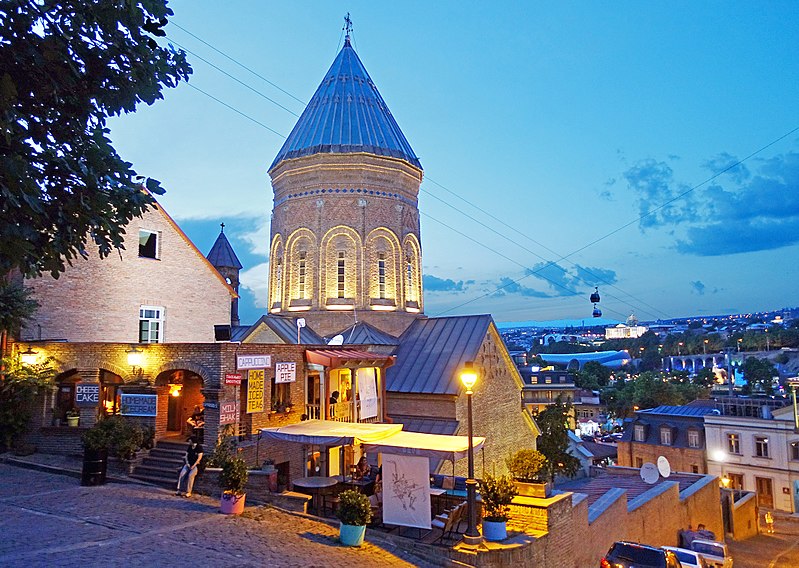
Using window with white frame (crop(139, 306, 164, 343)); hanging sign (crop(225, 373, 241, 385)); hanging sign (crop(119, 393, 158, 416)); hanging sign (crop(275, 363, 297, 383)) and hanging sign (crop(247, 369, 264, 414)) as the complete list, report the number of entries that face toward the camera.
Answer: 5

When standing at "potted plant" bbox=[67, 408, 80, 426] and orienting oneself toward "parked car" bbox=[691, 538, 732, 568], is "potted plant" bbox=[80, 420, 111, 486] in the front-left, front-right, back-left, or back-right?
front-right

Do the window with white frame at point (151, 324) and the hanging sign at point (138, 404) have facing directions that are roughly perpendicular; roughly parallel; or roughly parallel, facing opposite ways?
roughly parallel

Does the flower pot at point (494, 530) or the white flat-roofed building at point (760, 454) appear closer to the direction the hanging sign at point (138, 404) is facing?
the flower pot

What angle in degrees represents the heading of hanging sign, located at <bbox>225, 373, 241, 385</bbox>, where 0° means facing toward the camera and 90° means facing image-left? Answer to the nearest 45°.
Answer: approximately 0°

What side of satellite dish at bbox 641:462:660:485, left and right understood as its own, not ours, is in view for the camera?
front

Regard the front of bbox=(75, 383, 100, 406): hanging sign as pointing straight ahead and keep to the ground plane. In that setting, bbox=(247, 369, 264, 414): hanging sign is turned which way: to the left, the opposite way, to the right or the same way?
the same way

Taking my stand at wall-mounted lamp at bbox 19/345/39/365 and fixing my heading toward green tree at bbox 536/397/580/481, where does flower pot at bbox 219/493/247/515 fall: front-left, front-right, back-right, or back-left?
front-right

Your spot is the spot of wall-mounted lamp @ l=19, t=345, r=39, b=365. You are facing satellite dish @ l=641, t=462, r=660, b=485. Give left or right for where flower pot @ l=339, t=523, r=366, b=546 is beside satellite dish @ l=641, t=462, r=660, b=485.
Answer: right

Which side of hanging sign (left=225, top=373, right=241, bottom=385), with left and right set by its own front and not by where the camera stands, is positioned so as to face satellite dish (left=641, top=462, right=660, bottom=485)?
left

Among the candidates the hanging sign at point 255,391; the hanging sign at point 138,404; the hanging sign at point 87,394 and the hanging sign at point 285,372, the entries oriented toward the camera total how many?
4

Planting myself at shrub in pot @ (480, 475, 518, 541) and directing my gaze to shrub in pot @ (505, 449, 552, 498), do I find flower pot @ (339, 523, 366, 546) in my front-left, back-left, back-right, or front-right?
back-left

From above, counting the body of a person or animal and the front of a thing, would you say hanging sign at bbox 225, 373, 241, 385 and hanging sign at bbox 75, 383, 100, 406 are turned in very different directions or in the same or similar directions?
same or similar directions

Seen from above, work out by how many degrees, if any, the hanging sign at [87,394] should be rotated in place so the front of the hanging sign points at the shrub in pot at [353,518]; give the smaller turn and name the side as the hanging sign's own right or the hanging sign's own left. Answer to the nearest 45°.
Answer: approximately 45° to the hanging sign's own left

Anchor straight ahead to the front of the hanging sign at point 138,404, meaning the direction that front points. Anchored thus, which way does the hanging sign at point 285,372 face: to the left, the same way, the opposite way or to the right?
the same way

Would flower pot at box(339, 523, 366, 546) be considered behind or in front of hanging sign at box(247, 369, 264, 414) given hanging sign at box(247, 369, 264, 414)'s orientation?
in front

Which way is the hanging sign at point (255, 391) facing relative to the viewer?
toward the camera

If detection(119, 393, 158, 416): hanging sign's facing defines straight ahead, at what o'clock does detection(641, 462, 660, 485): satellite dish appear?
The satellite dish is roughly at 9 o'clock from the hanging sign.
